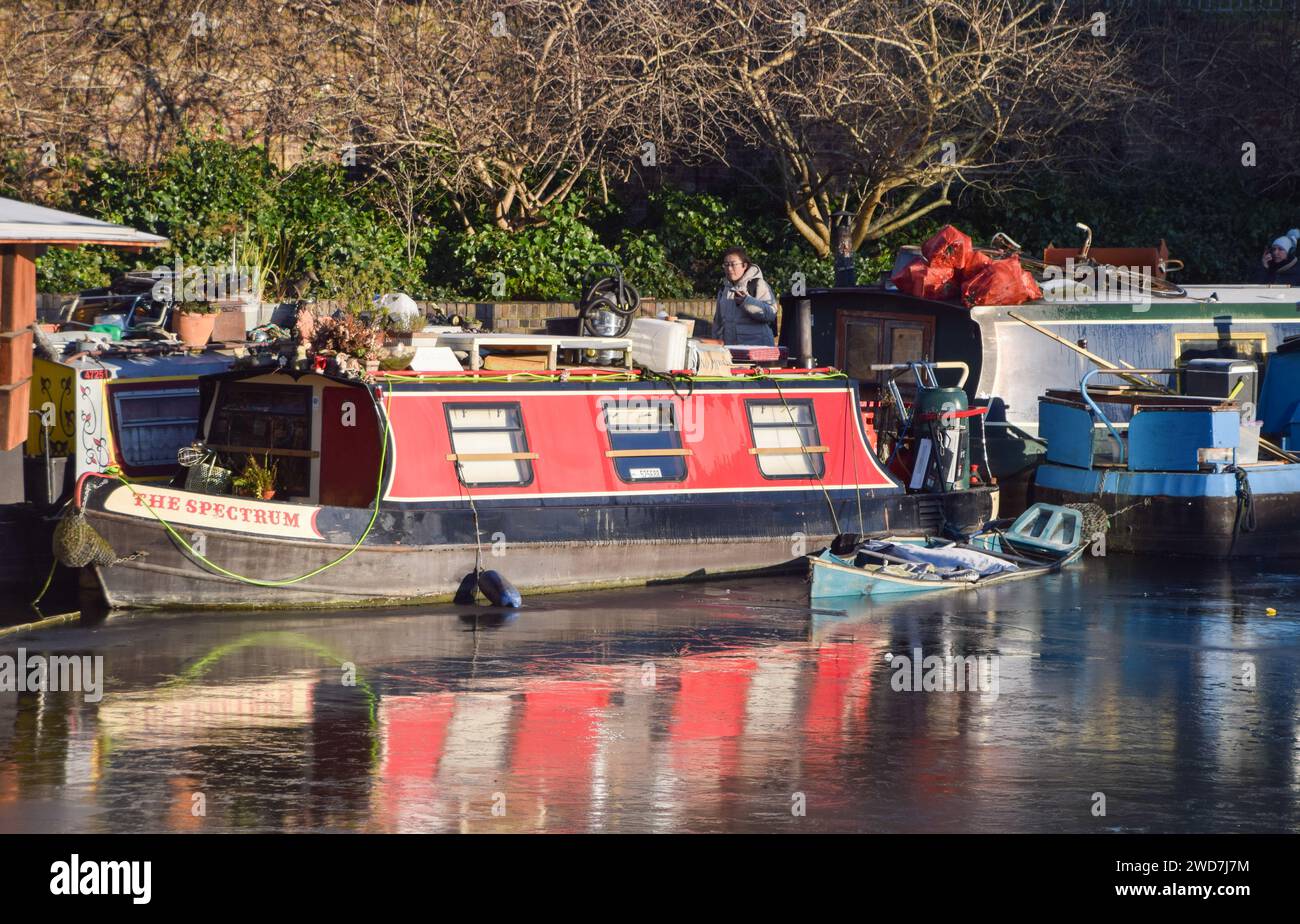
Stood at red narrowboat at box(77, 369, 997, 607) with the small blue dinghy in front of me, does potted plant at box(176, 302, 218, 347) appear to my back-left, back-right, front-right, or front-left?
back-left

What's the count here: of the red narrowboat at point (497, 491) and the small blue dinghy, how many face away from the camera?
0

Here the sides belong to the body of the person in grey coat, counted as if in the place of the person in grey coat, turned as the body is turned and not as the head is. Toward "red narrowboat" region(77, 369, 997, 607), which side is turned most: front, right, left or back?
front

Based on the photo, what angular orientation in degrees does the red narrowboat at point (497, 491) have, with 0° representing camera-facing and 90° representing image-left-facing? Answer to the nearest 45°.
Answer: approximately 45°

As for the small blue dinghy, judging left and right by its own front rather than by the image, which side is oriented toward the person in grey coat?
right

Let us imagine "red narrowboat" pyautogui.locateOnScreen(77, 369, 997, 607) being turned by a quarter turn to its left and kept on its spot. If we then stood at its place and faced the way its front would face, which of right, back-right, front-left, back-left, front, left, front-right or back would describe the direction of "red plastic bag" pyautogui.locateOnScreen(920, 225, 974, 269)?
left

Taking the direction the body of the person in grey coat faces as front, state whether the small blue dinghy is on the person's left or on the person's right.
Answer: on the person's left

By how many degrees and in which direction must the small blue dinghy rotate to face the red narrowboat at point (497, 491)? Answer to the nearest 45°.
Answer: approximately 45° to its right

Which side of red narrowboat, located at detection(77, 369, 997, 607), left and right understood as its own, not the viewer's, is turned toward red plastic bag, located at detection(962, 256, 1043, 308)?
back

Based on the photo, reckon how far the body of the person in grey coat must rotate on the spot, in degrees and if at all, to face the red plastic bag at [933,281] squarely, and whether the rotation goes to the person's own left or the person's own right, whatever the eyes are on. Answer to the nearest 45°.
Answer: approximately 135° to the person's own left

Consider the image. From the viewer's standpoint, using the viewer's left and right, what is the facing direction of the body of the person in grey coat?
facing the viewer and to the left of the viewer

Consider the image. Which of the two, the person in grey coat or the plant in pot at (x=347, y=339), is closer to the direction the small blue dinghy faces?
the plant in pot

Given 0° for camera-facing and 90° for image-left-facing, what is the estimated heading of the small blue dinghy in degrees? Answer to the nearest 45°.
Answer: approximately 45°
